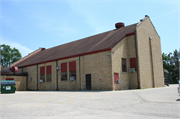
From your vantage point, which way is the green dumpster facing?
toward the camera
